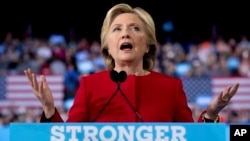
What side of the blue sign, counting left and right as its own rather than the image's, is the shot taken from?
front

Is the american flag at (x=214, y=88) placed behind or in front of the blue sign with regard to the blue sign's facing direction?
behind
